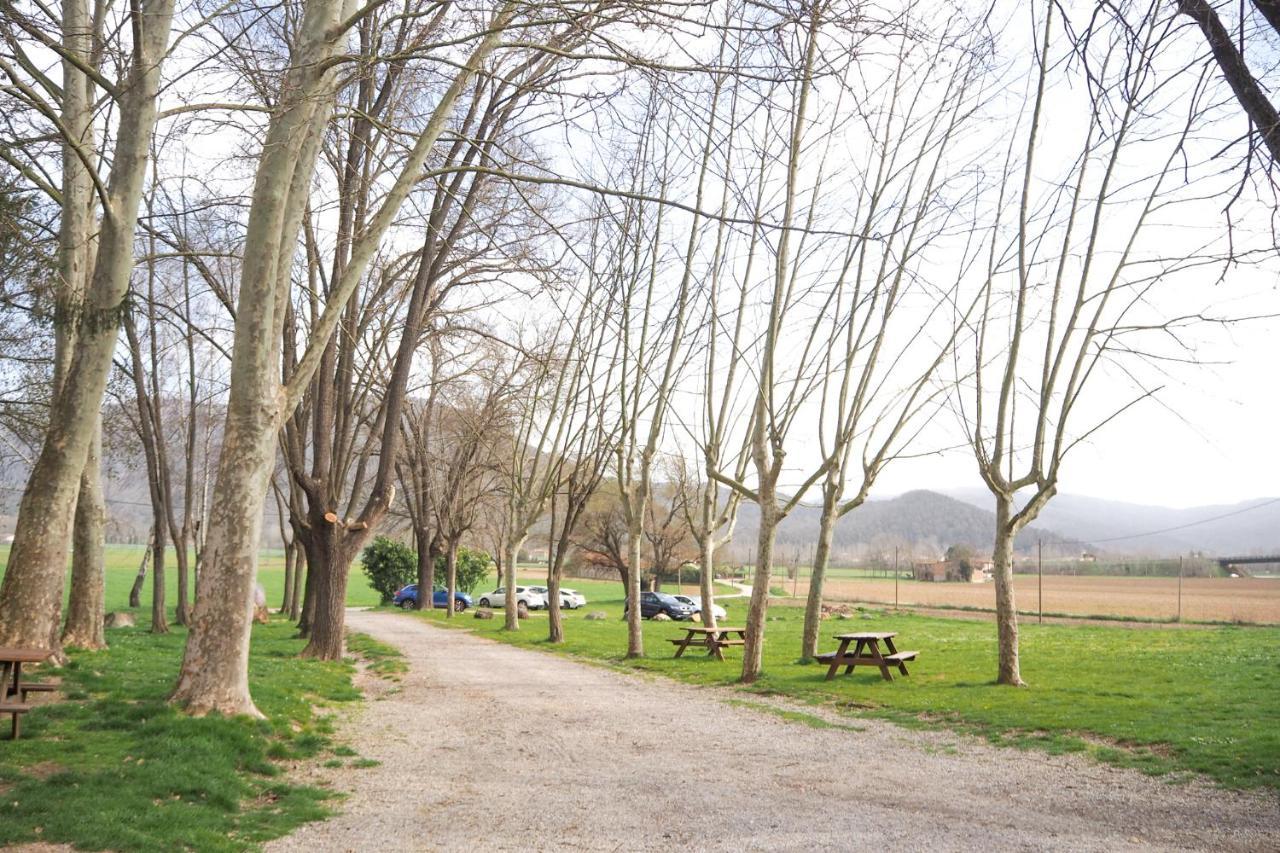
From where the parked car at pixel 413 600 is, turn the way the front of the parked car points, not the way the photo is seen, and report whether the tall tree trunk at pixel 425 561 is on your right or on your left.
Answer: on your right

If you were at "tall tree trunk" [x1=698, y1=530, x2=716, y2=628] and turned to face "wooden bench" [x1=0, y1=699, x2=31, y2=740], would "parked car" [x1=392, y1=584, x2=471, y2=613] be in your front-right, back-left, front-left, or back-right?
back-right

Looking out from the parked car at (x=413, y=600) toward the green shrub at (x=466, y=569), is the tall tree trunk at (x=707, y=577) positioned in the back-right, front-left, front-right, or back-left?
back-right
